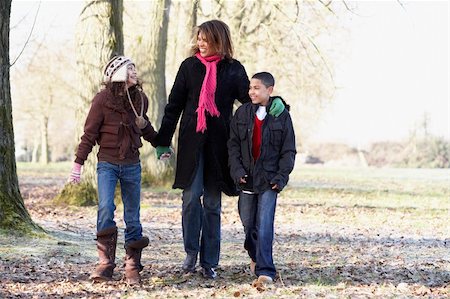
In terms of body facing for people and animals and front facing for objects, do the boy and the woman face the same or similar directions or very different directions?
same or similar directions

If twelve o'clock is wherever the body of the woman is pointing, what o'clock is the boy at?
The boy is roughly at 10 o'clock from the woman.

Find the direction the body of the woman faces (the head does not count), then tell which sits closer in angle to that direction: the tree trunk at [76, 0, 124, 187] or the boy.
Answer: the boy

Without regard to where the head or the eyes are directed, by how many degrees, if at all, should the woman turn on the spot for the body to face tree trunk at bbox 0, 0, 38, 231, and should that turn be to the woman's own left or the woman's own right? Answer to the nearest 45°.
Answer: approximately 135° to the woman's own right

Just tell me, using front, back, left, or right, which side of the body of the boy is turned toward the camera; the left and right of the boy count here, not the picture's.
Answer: front

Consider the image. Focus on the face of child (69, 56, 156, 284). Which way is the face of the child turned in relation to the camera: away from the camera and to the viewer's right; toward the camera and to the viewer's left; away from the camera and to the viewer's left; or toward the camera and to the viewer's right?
toward the camera and to the viewer's right

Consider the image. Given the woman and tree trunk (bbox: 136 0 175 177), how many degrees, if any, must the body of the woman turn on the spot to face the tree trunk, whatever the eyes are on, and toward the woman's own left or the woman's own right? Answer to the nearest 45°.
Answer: approximately 180°

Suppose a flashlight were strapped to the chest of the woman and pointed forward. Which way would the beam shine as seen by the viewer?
toward the camera

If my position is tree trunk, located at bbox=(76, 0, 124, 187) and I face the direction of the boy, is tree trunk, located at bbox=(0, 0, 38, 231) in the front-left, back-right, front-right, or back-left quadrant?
front-right

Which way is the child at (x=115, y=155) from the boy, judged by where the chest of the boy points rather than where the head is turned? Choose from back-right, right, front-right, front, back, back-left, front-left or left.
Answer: right

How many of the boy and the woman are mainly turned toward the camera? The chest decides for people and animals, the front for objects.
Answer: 2

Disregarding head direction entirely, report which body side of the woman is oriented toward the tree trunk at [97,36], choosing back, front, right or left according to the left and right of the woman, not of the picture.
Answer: back
